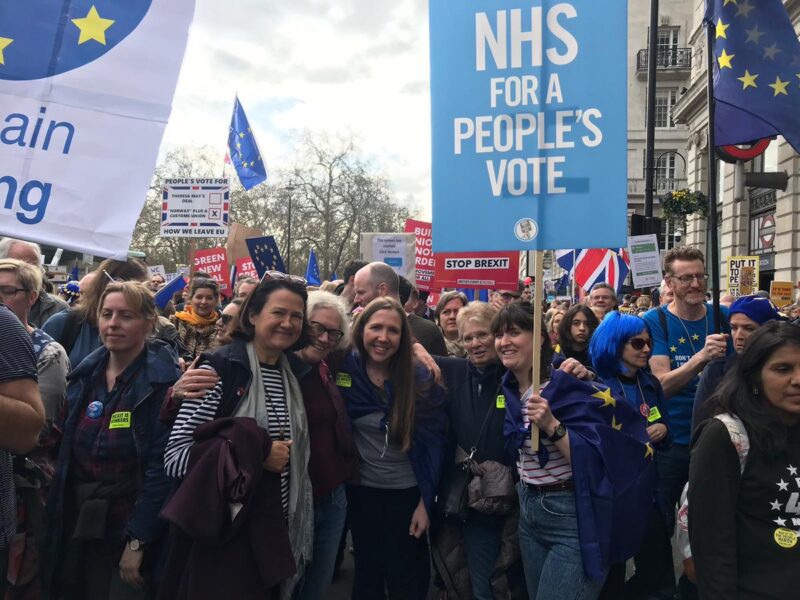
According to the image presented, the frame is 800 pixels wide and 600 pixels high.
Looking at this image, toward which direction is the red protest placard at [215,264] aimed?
toward the camera

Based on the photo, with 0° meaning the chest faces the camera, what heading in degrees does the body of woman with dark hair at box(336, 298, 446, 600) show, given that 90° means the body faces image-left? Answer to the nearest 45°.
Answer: approximately 0°

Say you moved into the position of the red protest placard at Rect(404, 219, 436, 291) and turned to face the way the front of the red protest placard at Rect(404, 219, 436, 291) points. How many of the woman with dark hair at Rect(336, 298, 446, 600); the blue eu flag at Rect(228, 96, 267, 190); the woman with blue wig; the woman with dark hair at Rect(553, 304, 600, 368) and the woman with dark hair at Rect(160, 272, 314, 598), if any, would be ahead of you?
4

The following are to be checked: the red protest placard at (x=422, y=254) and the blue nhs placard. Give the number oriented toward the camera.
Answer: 2

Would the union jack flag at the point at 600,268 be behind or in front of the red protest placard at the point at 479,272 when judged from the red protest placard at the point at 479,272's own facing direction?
behind

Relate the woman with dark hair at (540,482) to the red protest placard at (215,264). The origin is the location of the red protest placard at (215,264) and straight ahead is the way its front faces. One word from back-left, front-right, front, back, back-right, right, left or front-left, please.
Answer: front

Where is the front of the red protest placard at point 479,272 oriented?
toward the camera

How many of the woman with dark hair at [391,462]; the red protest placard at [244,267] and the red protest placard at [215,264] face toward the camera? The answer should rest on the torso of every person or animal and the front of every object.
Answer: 3

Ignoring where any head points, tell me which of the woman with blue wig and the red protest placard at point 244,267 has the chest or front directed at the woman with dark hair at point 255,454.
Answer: the red protest placard

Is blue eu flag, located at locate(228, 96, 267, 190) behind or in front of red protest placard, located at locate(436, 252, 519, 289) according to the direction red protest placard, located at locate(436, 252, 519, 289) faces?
behind

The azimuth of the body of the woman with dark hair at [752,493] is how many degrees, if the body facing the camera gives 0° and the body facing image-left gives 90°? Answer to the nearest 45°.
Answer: approximately 315°
